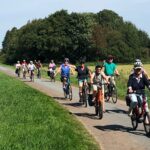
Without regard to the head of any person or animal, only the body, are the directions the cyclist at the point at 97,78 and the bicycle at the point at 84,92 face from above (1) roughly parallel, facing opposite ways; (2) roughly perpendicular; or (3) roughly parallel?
roughly parallel

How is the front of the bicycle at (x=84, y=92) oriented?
toward the camera

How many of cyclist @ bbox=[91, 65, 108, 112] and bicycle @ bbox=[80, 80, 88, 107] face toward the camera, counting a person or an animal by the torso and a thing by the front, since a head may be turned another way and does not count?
2

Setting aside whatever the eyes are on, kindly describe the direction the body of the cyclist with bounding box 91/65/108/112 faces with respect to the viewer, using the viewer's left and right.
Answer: facing the viewer

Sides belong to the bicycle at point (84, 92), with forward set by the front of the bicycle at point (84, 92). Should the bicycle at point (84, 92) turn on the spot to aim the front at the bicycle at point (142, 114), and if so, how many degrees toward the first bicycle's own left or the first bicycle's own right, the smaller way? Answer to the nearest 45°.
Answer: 0° — it already faces it

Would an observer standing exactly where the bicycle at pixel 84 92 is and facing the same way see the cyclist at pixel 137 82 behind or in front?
in front

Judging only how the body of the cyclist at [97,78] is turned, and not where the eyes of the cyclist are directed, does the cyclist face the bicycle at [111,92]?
no

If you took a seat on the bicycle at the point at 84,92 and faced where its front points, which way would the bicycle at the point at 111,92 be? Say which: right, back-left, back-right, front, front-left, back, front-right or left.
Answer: back-left
